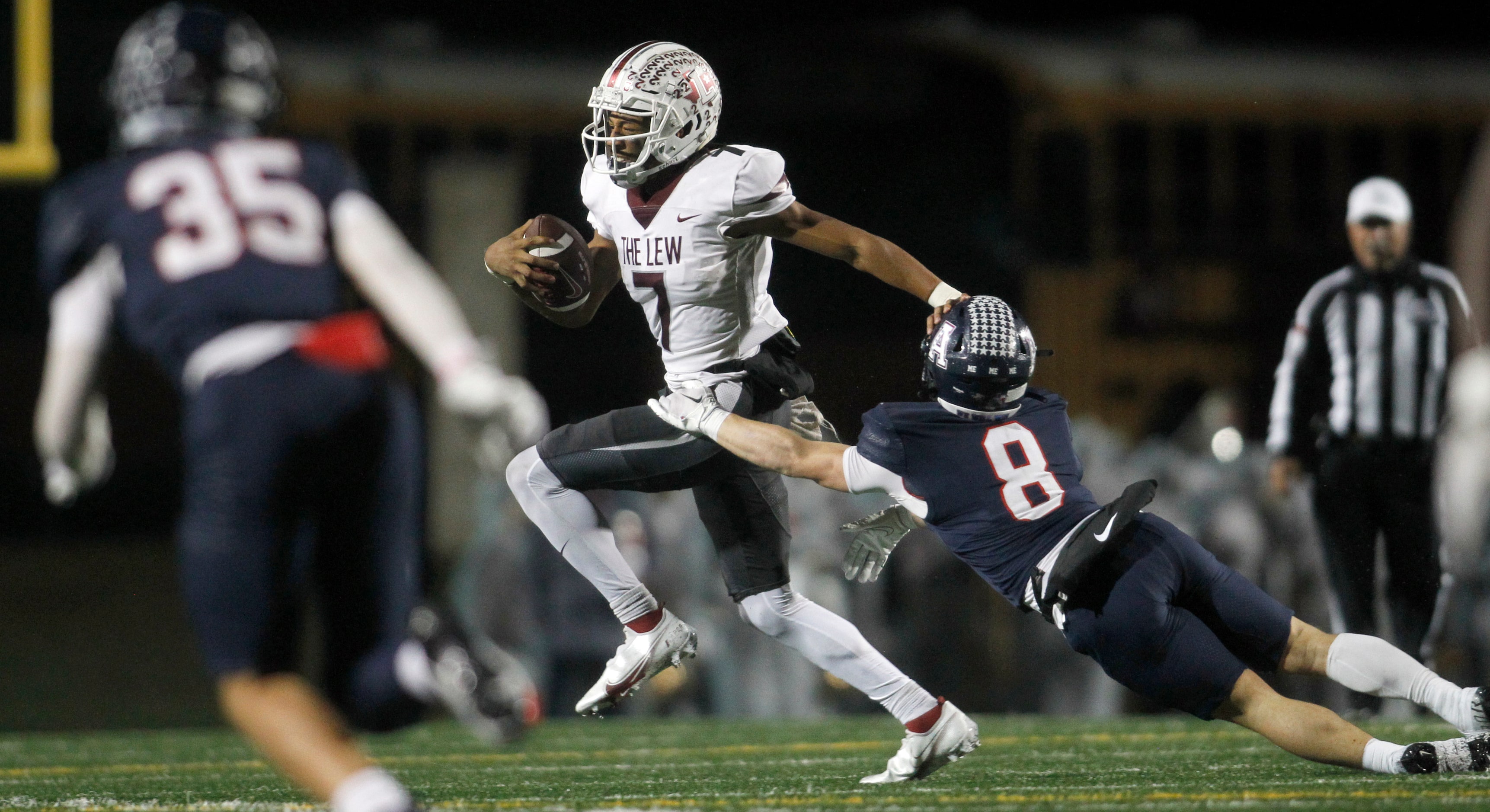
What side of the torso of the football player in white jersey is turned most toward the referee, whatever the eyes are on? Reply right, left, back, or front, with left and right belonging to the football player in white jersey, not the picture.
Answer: back

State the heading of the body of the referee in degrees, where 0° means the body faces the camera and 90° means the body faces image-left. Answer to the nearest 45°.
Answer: approximately 0°

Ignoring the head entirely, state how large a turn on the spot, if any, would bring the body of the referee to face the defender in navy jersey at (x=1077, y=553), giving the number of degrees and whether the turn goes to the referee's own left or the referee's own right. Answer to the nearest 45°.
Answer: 0° — they already face them

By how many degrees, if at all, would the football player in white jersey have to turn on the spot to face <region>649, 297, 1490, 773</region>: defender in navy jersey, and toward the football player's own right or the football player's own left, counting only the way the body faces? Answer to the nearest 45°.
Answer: approximately 90° to the football player's own left
